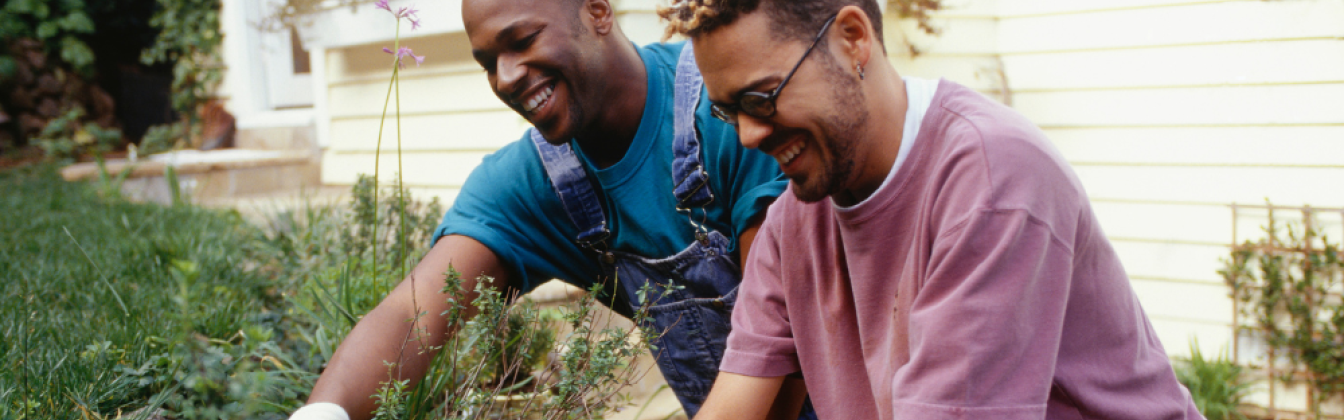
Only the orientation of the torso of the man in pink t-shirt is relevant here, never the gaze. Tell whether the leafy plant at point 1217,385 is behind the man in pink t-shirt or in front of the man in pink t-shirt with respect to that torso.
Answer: behind

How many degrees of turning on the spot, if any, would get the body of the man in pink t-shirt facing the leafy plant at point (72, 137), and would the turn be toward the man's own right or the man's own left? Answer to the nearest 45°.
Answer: approximately 90° to the man's own right

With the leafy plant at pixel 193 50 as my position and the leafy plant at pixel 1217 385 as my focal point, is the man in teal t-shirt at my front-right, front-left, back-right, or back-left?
front-right

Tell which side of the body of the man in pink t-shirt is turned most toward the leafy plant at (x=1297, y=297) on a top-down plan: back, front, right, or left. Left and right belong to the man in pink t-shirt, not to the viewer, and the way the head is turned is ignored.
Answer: back

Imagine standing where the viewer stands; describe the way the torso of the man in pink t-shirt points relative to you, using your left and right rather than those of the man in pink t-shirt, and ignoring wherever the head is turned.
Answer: facing the viewer and to the left of the viewer

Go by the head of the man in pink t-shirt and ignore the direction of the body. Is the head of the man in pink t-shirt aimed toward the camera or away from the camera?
toward the camera
